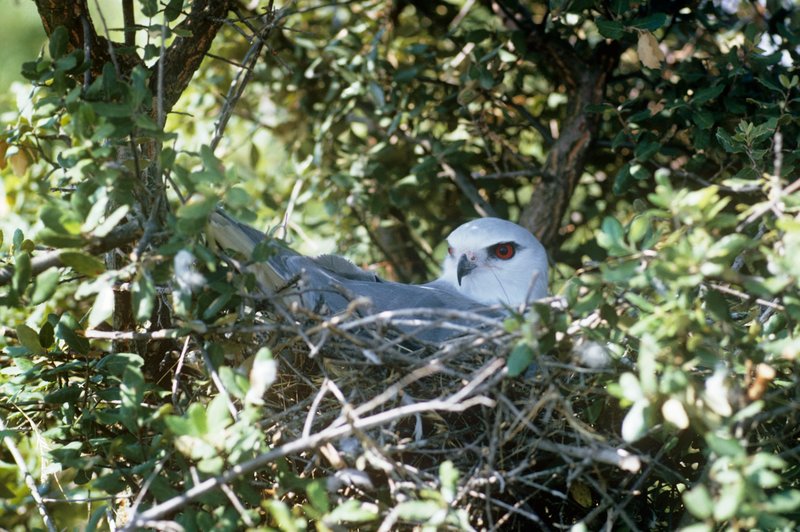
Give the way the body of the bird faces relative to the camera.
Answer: to the viewer's right
